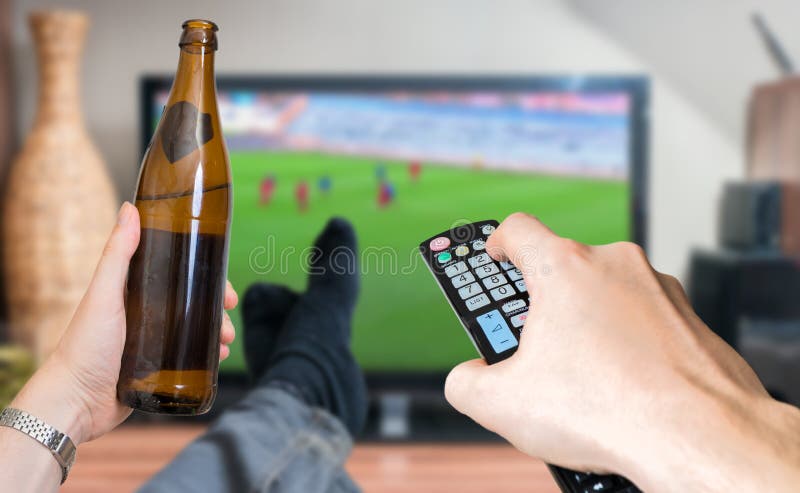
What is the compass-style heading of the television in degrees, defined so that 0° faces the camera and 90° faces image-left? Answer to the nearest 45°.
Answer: approximately 0°
